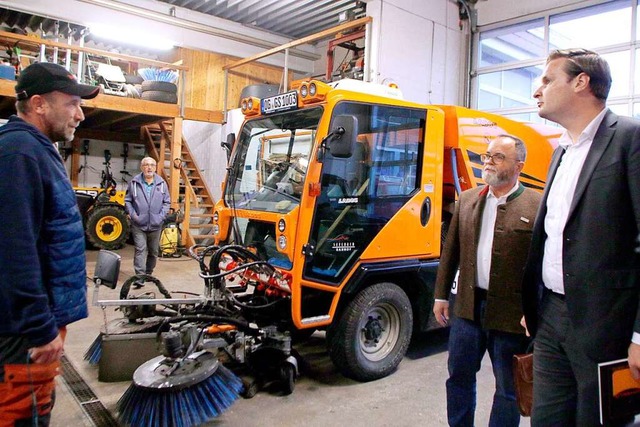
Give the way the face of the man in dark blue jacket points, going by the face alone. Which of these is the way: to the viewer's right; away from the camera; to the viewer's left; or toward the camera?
to the viewer's right

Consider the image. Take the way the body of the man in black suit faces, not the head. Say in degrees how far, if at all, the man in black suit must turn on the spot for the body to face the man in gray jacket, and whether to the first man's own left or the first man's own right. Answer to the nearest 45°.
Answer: approximately 90° to the first man's own right

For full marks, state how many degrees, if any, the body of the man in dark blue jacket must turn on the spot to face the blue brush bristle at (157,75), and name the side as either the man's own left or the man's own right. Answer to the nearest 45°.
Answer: approximately 90° to the man's own left

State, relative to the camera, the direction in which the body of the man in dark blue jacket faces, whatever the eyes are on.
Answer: to the viewer's right

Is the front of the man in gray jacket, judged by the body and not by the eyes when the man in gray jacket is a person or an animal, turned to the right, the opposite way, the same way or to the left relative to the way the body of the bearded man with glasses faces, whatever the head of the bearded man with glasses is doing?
to the left

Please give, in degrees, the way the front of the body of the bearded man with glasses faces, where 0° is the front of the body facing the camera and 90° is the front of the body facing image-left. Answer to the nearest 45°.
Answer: approximately 45°

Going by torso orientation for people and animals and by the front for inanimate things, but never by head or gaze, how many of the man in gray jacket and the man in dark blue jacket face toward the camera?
1

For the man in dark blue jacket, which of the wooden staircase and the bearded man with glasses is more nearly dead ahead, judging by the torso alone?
the bearded man with glasses

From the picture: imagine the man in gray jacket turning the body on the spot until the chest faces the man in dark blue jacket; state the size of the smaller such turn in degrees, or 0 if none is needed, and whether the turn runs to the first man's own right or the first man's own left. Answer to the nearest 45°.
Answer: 0° — they already face them
